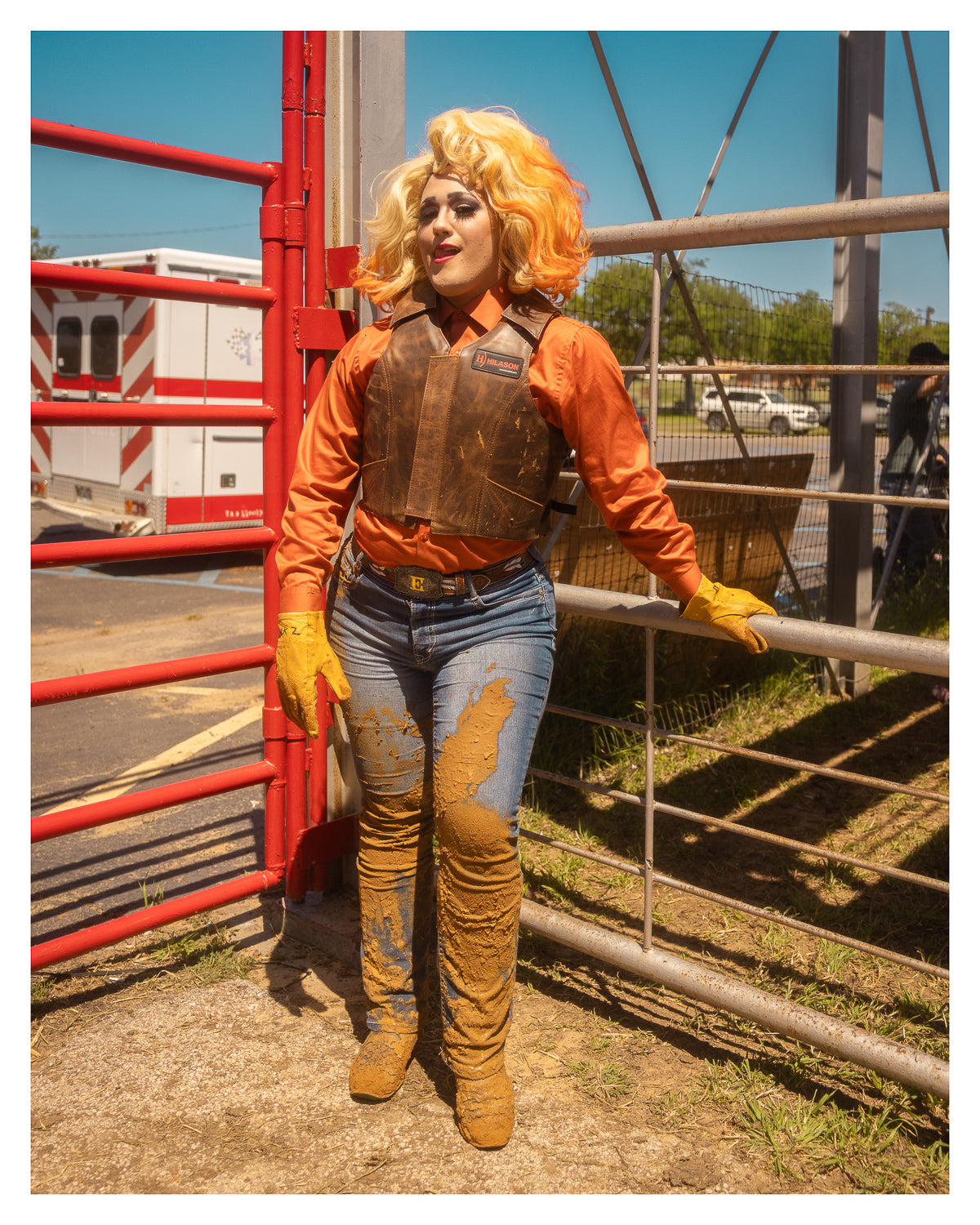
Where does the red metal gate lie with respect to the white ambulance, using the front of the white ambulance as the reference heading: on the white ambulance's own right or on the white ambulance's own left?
on the white ambulance's own right

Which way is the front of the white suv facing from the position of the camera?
facing the viewer and to the right of the viewer

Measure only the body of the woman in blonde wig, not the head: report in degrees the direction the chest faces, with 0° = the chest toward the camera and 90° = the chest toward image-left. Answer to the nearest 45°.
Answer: approximately 0°

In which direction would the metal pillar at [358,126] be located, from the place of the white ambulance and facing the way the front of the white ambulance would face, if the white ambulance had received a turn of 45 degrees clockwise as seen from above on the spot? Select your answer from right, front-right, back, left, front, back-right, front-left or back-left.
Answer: right

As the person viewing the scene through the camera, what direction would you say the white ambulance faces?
facing away from the viewer and to the right of the viewer
